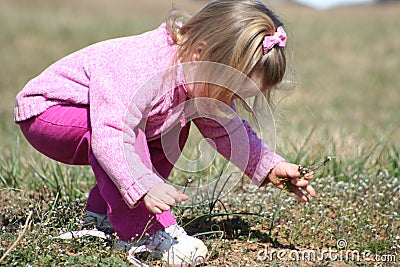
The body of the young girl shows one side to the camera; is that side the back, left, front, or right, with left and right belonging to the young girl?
right
